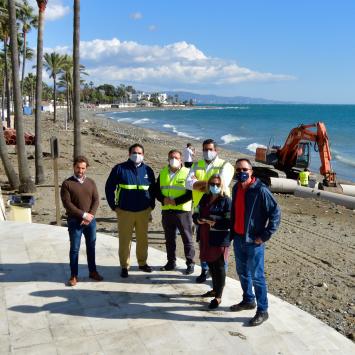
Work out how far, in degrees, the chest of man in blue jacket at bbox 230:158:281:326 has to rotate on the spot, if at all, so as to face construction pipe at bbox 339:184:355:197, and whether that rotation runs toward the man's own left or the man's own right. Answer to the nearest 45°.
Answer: approximately 135° to the man's own right

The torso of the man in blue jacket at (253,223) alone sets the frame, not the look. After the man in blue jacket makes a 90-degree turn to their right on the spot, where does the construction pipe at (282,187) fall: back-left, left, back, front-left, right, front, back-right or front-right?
front-right

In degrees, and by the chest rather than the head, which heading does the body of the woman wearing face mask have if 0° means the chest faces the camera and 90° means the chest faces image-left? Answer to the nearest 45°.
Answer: approximately 45°

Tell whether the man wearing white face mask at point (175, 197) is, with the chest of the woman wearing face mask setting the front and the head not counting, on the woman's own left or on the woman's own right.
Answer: on the woman's own right

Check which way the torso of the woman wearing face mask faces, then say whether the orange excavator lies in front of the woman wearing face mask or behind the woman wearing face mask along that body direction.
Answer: behind

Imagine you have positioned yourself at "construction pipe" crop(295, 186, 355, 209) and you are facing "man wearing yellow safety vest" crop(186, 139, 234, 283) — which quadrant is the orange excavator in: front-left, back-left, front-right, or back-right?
back-right

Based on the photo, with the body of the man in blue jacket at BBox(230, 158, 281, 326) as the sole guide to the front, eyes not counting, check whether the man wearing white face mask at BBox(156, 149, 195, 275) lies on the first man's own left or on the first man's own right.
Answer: on the first man's own right

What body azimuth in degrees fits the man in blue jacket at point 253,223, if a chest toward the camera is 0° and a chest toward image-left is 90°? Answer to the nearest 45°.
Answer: approximately 45°
